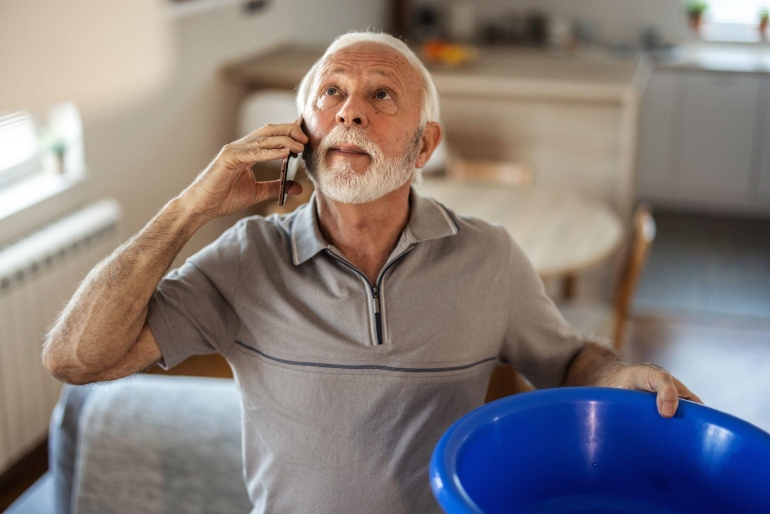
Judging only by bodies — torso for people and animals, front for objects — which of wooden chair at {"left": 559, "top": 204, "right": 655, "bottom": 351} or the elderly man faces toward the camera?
the elderly man

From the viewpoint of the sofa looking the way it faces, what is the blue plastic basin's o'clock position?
The blue plastic basin is roughly at 11 o'clock from the sofa.

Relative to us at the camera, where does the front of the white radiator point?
facing the viewer and to the right of the viewer

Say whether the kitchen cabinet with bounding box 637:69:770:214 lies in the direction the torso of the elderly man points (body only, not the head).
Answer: no

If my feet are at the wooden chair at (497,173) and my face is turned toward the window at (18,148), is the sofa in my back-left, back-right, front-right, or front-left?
front-left

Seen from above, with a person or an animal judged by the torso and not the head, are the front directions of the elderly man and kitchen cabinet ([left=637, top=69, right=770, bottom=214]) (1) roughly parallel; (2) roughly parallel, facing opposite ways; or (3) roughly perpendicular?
roughly parallel

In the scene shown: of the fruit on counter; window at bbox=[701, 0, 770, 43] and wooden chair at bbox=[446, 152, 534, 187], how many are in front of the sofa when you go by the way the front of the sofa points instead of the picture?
0

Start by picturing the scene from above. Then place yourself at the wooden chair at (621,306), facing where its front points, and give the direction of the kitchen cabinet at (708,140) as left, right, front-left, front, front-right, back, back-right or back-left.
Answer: right

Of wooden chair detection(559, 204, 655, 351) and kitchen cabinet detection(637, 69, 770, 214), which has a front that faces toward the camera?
the kitchen cabinet

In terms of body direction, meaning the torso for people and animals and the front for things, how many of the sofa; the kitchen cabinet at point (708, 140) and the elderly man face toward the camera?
3

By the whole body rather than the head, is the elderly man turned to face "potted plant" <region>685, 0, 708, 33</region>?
no

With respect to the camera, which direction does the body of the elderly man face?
toward the camera

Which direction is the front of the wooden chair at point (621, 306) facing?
to the viewer's left

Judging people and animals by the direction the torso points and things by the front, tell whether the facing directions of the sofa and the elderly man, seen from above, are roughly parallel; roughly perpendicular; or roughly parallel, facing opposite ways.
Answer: roughly parallel

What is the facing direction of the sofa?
toward the camera

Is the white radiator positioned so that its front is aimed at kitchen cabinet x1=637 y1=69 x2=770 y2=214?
no

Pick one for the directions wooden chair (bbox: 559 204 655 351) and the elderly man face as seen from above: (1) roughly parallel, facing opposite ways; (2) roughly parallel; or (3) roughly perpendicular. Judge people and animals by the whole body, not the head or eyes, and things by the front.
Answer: roughly perpendicular
